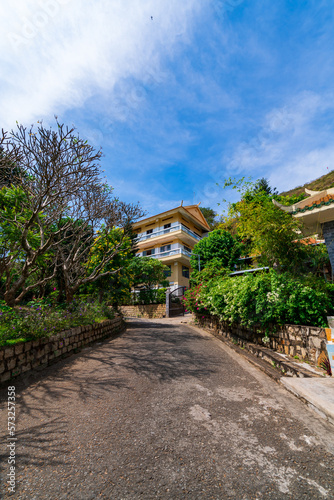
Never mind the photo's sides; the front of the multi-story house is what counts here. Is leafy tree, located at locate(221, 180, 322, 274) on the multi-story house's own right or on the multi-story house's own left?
on the multi-story house's own left

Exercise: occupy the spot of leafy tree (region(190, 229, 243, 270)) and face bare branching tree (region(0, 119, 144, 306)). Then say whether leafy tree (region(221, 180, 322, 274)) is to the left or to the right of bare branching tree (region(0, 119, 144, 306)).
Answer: left

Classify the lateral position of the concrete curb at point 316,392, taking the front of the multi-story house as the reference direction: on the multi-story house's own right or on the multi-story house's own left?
on the multi-story house's own left

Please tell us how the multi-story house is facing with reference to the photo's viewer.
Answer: facing the viewer and to the left of the viewer

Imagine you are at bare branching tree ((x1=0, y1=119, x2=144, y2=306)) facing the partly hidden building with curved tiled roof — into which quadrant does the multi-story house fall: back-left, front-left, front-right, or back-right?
front-left

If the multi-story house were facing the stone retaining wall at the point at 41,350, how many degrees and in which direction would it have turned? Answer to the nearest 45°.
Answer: approximately 45° to its left
